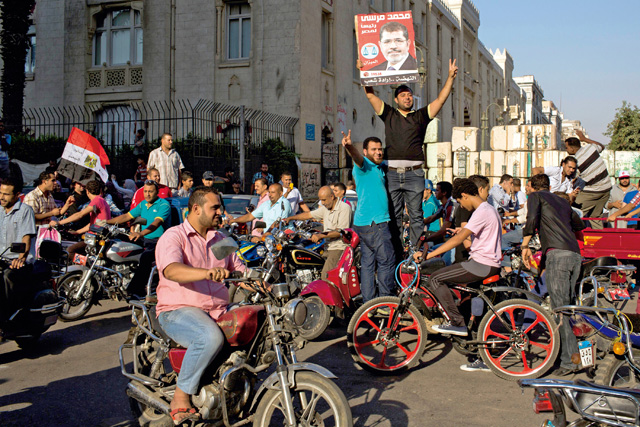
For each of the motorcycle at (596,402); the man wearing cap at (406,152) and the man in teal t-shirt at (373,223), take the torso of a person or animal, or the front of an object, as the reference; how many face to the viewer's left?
0

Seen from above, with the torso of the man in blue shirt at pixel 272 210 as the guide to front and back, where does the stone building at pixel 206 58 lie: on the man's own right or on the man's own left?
on the man's own right

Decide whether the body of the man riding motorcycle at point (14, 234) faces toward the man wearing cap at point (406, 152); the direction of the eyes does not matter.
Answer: no

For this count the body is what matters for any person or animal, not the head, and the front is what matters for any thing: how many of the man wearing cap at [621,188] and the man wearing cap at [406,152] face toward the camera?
2

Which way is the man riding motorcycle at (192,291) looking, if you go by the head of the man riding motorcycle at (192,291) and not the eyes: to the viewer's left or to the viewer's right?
to the viewer's right

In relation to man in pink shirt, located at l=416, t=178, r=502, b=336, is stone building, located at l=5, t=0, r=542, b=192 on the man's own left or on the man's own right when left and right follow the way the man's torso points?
on the man's own right

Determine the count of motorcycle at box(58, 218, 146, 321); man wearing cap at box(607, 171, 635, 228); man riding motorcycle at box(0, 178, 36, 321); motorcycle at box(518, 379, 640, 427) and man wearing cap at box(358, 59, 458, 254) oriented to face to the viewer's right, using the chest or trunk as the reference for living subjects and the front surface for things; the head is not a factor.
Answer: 1

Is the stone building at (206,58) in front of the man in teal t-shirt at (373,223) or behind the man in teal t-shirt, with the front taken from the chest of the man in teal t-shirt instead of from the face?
behind

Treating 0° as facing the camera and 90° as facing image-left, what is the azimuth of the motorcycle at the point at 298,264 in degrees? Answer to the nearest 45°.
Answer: approximately 45°
